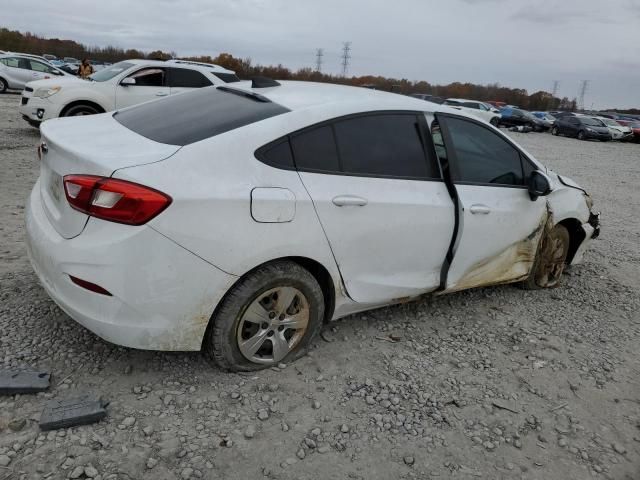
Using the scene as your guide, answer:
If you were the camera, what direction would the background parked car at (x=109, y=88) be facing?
facing the viewer and to the left of the viewer

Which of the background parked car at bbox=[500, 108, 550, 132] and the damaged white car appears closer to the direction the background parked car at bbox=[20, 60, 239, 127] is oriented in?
the damaged white car

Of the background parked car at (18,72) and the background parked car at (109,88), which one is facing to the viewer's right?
the background parked car at (18,72)

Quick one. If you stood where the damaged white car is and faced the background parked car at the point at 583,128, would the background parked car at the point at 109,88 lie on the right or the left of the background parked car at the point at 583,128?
left

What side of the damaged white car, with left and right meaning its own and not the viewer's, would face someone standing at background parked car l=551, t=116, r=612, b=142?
front

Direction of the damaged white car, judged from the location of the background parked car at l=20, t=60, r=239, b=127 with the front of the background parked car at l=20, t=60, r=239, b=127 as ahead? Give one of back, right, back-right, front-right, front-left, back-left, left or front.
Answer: front-left

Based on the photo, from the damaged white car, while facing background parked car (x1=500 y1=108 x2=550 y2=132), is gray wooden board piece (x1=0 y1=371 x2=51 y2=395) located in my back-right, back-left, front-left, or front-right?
back-left

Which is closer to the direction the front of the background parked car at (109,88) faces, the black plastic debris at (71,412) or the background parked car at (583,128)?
the black plastic debris

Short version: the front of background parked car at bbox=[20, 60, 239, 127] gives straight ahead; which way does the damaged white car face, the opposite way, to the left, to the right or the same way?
the opposite way

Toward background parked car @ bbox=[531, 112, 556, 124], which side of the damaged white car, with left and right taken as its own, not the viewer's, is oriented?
front

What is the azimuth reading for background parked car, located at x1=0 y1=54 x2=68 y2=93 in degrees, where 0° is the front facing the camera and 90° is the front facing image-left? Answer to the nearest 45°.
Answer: approximately 270°
